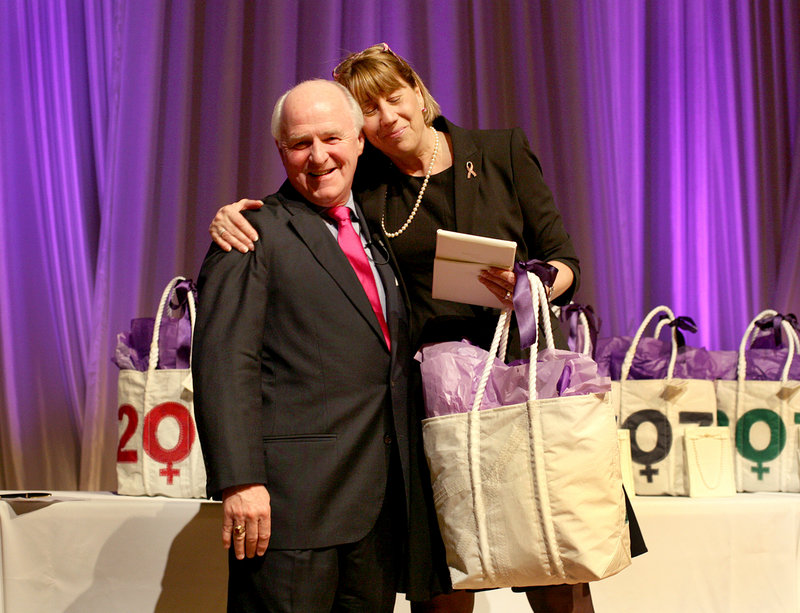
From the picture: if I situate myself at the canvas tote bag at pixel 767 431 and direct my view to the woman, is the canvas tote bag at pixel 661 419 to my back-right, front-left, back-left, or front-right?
front-right

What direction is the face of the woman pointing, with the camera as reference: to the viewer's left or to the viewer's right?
to the viewer's left

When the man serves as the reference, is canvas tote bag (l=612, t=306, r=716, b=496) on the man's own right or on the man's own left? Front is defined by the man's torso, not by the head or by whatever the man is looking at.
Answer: on the man's own left

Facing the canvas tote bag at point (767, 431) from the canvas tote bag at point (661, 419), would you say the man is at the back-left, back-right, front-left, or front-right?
back-right

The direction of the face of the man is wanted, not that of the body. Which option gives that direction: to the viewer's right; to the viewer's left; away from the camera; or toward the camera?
toward the camera

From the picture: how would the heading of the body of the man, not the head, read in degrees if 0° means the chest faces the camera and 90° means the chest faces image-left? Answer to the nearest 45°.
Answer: approximately 315°

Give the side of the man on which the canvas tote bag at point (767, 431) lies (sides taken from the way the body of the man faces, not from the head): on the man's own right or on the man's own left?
on the man's own left
